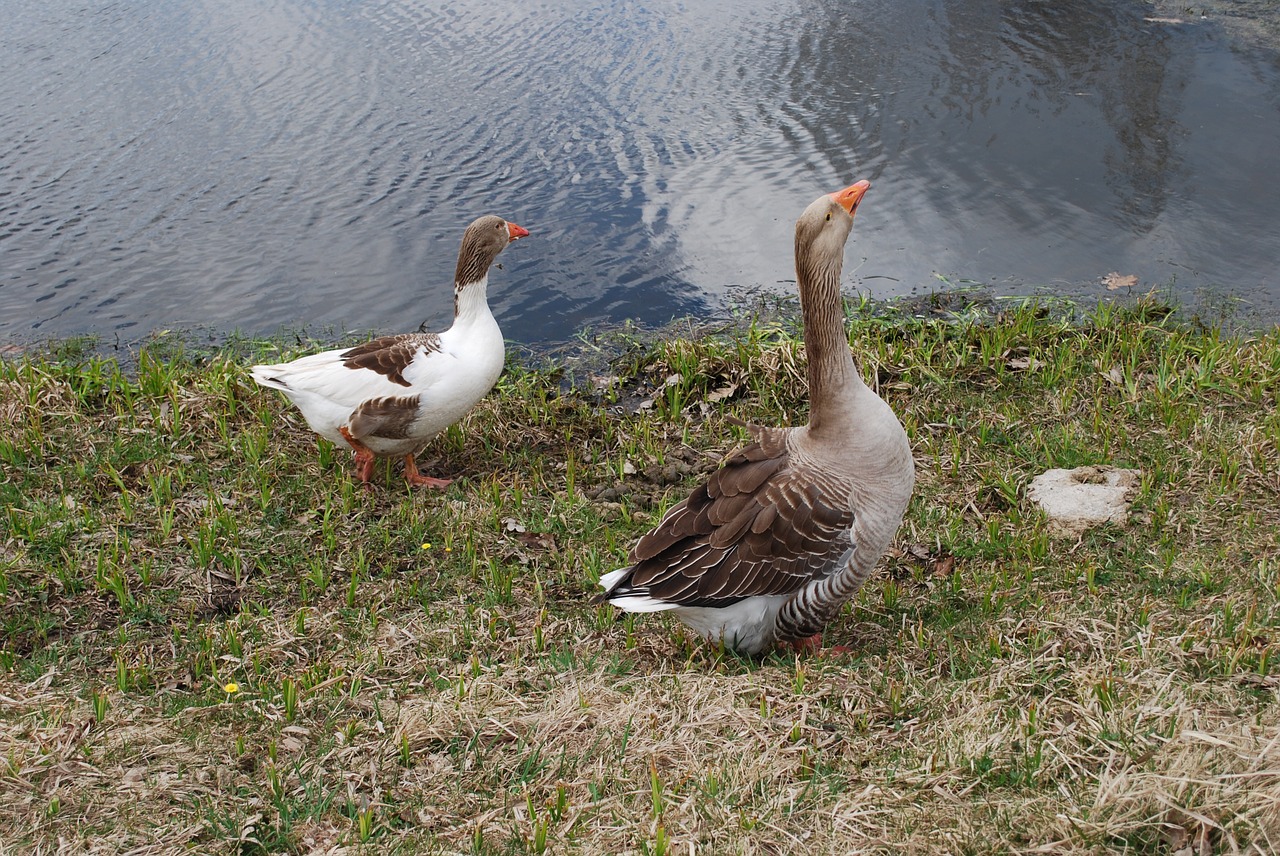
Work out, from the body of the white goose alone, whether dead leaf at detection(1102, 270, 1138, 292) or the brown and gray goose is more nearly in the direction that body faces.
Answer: the dead leaf

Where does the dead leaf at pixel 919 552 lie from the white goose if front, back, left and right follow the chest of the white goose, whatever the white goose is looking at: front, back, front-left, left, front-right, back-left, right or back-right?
front-right

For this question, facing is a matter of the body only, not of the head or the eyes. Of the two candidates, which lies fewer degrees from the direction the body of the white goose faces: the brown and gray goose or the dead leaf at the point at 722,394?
the dead leaf

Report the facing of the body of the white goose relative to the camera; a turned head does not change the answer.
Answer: to the viewer's right

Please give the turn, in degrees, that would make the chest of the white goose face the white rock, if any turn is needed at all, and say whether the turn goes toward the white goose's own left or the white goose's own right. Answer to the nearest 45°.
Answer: approximately 45° to the white goose's own right

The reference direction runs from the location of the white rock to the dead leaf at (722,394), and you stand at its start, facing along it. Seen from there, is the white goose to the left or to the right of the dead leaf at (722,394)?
left

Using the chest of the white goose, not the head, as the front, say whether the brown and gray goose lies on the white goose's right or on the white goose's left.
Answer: on the white goose's right

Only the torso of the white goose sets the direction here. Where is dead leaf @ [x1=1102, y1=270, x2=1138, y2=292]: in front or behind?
in front
